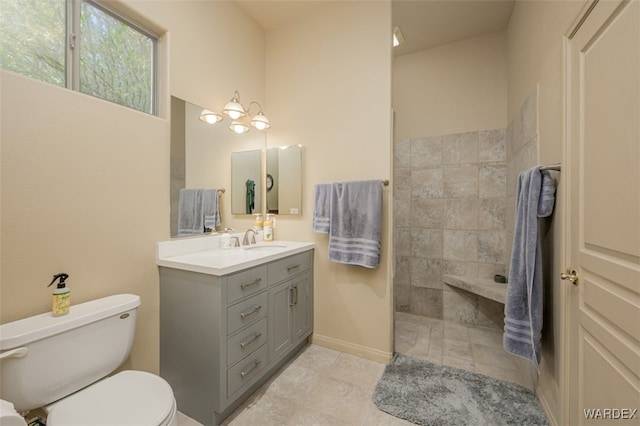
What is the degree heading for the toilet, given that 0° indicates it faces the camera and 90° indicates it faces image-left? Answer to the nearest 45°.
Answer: approximately 315°

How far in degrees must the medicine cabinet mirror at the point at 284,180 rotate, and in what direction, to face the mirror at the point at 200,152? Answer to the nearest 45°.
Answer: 0° — it already faces it

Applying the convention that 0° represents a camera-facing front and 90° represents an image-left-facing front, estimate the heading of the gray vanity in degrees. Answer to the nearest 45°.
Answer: approximately 315°

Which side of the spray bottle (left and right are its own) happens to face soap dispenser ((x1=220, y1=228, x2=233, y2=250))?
back

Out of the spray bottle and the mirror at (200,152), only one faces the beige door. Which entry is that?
the mirror

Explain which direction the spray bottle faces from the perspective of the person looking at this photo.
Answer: facing to the left of the viewer

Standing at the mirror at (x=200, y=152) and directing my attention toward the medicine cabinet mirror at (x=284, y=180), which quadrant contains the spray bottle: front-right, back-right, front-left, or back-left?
back-right
